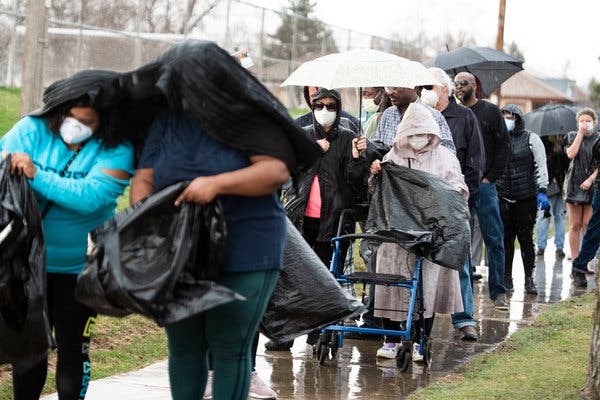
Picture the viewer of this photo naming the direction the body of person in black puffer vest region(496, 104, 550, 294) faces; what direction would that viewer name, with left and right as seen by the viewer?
facing the viewer and to the left of the viewer

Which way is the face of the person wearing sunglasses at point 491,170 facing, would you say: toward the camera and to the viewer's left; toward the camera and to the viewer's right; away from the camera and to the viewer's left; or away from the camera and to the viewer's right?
toward the camera and to the viewer's left

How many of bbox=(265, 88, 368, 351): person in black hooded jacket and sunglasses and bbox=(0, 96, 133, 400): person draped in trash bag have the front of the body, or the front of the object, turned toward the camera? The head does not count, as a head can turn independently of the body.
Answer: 2

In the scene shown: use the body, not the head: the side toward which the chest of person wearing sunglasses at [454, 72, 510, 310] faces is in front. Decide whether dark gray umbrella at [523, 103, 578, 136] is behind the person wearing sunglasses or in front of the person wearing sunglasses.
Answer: behind

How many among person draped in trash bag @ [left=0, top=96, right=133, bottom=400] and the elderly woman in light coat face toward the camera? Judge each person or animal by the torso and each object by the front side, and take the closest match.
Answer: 2

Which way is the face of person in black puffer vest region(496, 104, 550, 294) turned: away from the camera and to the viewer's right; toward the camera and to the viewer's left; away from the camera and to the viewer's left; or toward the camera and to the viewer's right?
toward the camera and to the viewer's left

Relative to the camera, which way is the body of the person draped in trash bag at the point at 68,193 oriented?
toward the camera

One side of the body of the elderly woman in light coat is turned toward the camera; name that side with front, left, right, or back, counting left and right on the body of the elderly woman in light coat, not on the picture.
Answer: front

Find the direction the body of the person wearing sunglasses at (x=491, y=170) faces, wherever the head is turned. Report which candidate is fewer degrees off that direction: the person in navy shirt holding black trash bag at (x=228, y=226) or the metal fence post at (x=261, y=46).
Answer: the person in navy shirt holding black trash bag

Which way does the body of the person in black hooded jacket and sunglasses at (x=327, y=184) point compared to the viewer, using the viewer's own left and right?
facing the viewer

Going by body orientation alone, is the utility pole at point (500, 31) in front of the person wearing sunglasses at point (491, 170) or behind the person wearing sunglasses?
behind
